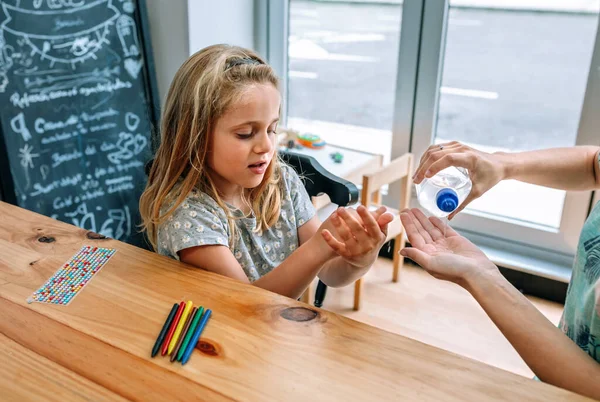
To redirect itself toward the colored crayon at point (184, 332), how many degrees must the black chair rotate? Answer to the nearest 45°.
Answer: approximately 45° to its left

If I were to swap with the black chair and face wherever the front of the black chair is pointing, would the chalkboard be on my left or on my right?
on my right

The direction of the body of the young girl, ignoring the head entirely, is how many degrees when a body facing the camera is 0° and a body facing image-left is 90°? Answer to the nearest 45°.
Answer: approximately 315°

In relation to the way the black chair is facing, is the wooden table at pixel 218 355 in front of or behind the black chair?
in front

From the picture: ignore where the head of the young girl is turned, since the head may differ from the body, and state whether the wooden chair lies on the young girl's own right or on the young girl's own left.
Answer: on the young girl's own left
